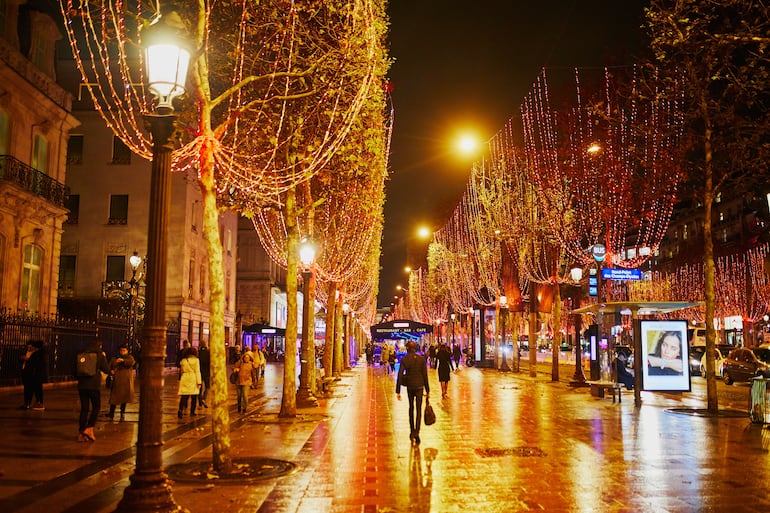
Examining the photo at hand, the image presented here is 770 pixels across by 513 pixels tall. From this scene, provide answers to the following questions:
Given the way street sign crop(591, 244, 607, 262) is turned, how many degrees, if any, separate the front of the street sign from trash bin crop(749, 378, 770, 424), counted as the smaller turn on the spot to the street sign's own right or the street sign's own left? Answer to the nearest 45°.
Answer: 0° — it already faces it

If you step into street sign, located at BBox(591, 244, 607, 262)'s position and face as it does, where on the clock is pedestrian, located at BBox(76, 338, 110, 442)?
The pedestrian is roughly at 1 o'clock from the street sign.

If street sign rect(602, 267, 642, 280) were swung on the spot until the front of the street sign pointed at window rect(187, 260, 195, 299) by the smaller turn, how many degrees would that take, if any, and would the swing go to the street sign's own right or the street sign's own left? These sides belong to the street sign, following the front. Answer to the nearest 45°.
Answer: approximately 135° to the street sign's own right

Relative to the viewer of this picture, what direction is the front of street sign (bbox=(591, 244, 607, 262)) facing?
facing the viewer

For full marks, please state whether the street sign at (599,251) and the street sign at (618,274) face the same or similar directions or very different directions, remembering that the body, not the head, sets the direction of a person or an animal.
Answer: same or similar directions

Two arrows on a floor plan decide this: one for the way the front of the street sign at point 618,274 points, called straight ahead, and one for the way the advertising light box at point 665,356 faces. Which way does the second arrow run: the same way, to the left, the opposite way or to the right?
the same way

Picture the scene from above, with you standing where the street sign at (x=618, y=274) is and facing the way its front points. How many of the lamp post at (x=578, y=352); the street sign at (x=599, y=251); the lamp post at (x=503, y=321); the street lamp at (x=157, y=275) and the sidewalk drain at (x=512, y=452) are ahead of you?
2

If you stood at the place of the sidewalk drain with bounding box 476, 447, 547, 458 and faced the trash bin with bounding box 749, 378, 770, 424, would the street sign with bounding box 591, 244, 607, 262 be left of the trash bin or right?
left

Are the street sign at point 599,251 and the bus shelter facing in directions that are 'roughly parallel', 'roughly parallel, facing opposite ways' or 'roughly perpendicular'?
roughly perpendicular

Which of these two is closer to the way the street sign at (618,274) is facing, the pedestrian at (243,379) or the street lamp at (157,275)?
the street lamp
